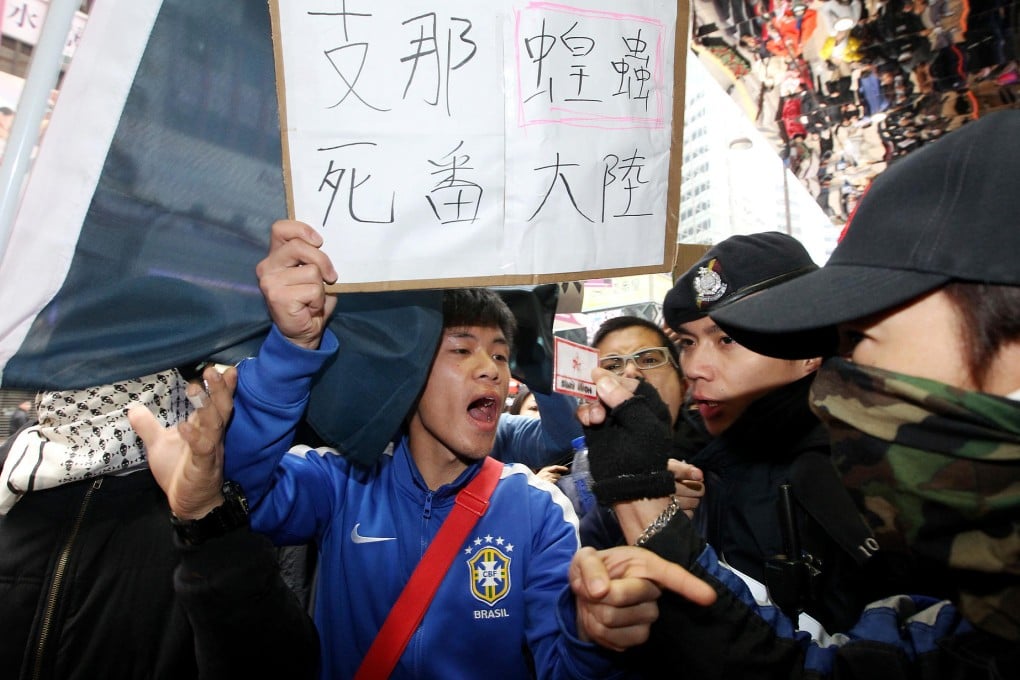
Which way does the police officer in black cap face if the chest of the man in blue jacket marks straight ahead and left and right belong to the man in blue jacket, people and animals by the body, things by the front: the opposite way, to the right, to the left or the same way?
to the right

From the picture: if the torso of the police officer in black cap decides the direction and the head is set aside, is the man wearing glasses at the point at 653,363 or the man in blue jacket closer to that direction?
the man in blue jacket

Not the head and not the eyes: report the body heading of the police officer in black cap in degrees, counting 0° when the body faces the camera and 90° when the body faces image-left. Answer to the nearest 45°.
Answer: approximately 45°

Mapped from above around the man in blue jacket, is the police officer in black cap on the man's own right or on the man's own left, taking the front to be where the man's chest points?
on the man's own left

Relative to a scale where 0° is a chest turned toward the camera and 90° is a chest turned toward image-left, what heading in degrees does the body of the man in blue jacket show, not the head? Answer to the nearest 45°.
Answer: approximately 0°

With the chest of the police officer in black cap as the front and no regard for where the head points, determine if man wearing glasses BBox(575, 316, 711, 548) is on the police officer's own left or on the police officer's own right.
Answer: on the police officer's own right

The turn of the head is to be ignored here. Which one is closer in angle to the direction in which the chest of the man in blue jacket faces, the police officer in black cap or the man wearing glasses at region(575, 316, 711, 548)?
the police officer in black cap
